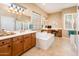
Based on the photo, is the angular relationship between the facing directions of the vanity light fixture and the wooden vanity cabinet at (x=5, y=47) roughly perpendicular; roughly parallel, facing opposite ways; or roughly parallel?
roughly parallel

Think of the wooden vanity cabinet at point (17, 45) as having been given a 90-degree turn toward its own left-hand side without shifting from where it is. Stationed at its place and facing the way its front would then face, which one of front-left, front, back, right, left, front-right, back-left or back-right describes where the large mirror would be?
front-left

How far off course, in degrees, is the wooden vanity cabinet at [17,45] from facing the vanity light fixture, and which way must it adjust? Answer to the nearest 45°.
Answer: approximately 135° to its left

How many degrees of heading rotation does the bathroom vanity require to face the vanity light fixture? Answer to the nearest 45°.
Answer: approximately 135° to its left

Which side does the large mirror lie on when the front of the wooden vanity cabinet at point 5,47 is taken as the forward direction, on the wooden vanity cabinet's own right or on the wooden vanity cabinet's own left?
on the wooden vanity cabinet's own left

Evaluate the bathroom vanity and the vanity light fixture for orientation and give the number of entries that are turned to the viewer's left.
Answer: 0

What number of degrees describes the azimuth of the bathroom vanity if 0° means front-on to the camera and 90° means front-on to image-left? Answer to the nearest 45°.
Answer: approximately 315°

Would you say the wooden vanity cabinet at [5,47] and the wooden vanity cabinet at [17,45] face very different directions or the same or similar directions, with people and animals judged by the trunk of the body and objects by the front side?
same or similar directions
